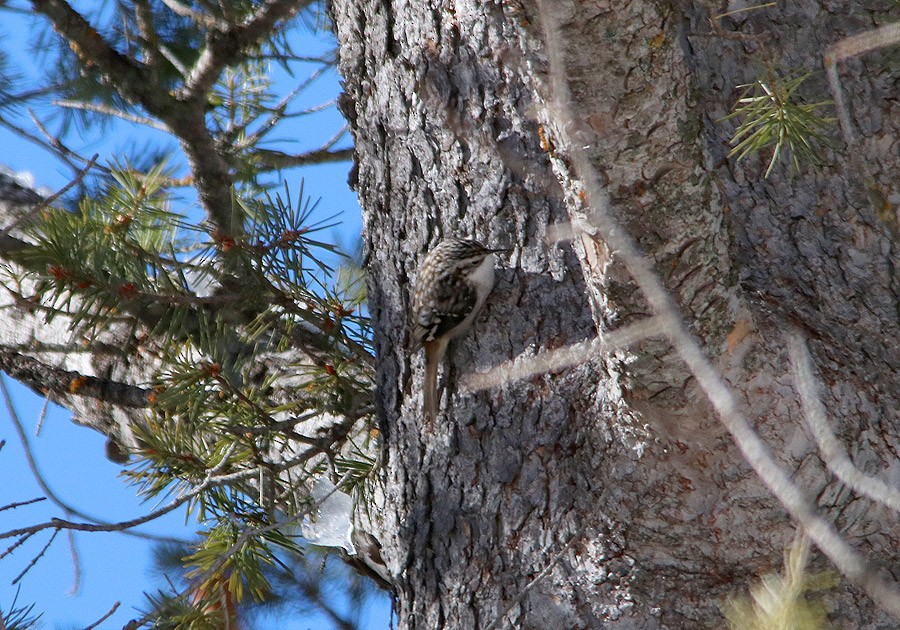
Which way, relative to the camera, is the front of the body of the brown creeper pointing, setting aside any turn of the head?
to the viewer's right
